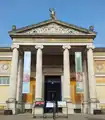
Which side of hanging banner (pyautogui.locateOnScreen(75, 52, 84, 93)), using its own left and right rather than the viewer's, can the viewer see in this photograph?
front

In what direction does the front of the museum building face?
toward the camera

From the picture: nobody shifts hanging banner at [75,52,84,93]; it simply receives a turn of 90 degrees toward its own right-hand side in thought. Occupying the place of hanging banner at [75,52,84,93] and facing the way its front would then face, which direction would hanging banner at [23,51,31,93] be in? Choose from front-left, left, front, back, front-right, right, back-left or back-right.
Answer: front
